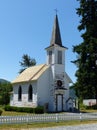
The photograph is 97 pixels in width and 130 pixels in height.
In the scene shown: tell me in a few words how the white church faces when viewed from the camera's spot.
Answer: facing the viewer and to the right of the viewer

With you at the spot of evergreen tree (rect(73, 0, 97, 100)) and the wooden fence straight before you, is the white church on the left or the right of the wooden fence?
right

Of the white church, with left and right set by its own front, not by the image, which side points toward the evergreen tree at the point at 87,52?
left
